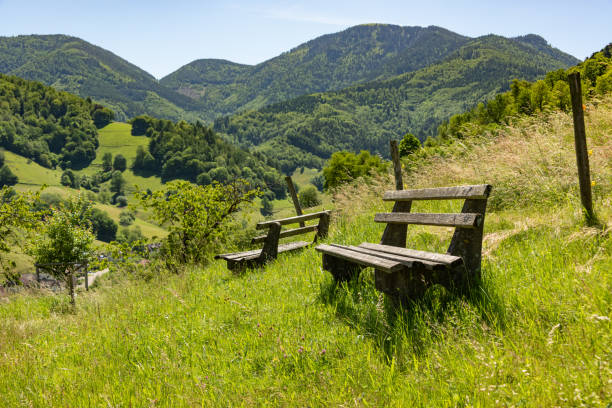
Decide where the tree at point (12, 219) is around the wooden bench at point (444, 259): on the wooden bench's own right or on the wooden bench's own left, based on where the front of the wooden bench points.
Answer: on the wooden bench's own right

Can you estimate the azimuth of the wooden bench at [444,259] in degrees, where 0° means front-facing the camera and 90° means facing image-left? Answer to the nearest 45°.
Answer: approximately 45°

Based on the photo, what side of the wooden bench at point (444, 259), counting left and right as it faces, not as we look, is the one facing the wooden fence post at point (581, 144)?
back

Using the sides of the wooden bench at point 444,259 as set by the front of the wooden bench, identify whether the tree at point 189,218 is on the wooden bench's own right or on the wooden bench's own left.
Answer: on the wooden bench's own right

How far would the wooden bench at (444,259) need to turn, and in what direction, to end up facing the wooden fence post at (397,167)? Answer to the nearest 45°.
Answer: approximately 135° to its right

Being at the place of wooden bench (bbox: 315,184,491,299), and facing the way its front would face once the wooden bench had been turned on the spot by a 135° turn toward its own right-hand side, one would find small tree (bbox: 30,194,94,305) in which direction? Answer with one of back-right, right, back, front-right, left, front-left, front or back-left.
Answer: front-left
